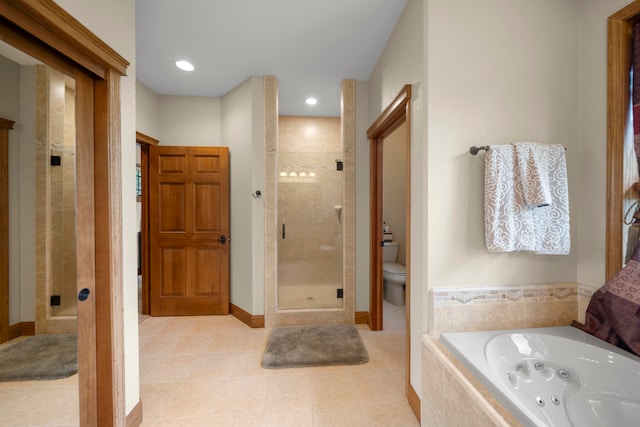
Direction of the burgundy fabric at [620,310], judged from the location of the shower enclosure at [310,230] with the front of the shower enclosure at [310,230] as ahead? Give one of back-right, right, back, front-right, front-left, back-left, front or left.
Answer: front-left

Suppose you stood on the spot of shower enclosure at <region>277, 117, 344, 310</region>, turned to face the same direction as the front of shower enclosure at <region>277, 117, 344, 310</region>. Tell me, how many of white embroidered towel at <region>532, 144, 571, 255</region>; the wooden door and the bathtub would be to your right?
1

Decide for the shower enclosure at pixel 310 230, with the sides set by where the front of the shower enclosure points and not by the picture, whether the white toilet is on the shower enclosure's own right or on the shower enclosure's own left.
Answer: on the shower enclosure's own left

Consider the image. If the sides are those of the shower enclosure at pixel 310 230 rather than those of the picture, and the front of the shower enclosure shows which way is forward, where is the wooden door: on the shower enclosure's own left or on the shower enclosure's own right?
on the shower enclosure's own right

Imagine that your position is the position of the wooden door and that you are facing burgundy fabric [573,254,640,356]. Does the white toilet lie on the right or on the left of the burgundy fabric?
left

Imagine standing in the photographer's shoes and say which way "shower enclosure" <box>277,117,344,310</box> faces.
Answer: facing the viewer

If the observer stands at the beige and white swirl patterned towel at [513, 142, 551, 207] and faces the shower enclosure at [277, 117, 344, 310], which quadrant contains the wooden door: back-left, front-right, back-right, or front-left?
front-left

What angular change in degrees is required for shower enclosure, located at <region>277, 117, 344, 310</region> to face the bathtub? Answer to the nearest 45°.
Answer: approximately 45° to its left

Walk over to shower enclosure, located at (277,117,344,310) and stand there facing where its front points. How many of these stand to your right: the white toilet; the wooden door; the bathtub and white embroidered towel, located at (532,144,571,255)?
1

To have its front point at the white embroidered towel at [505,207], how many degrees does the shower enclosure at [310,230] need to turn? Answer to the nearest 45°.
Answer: approximately 45° to its left

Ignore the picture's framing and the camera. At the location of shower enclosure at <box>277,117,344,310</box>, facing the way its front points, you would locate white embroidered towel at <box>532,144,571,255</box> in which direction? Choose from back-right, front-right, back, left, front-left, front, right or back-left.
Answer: front-left

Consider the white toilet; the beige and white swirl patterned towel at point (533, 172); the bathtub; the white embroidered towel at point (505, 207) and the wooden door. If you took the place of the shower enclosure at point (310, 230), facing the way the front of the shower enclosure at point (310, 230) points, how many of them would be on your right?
1

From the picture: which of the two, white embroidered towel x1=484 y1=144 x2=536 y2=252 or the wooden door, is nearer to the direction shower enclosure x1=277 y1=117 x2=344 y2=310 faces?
the white embroidered towel

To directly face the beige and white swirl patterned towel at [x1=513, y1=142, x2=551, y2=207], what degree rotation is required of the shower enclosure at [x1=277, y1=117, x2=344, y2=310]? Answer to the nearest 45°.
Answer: approximately 45° to its left

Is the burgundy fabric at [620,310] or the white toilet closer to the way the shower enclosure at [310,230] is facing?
the burgundy fabric
